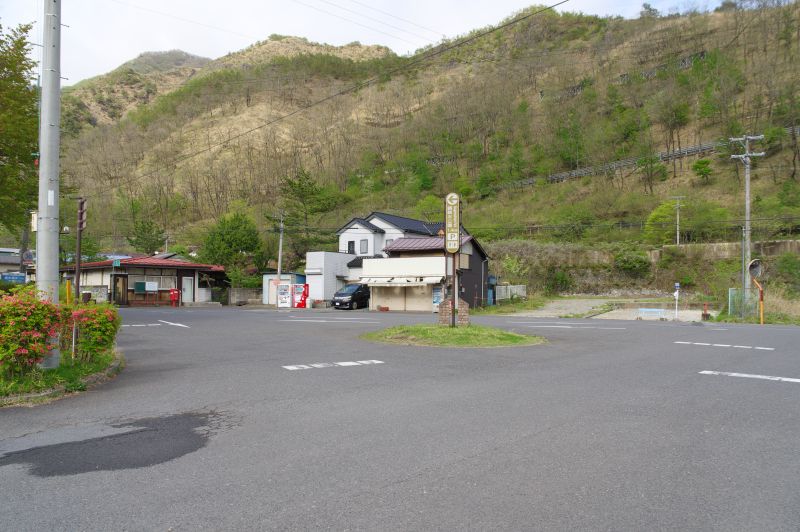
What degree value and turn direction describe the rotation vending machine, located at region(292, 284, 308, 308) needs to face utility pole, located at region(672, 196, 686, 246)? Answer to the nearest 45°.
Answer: approximately 90° to its left

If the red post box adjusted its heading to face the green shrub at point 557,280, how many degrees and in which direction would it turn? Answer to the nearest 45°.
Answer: approximately 90° to its left

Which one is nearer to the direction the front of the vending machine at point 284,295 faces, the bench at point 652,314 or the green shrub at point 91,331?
the green shrub

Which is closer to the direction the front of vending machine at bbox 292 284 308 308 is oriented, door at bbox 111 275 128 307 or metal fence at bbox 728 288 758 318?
the metal fence

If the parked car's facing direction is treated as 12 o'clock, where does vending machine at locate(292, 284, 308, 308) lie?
The vending machine is roughly at 3 o'clock from the parked car.

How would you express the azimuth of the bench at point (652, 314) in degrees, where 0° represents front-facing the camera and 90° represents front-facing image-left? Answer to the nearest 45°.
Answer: approximately 0°

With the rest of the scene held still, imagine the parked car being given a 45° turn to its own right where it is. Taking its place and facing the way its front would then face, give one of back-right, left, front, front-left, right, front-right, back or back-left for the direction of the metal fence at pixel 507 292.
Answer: back
